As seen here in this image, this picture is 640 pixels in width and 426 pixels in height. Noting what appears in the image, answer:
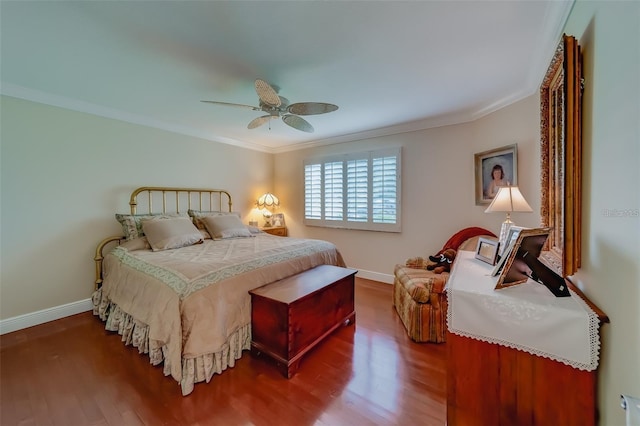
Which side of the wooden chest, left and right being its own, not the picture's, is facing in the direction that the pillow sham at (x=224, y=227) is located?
back

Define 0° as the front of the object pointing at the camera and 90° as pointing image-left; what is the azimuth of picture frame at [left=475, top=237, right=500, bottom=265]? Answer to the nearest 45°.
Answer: approximately 45°

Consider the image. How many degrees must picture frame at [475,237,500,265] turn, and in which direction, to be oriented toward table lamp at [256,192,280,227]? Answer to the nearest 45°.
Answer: approximately 45° to its right

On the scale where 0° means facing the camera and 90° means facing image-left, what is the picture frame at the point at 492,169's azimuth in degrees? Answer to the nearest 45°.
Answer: approximately 45°

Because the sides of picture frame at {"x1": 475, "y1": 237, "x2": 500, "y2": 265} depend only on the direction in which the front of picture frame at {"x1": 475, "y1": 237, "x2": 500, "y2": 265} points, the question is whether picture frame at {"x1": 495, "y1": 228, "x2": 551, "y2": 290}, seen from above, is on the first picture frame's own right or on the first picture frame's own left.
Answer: on the first picture frame's own left
